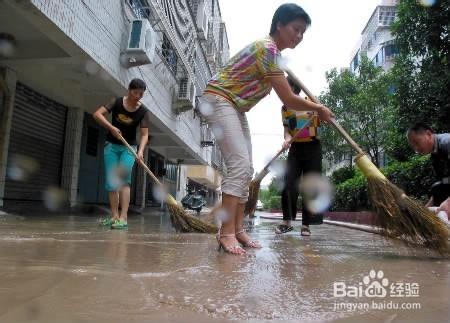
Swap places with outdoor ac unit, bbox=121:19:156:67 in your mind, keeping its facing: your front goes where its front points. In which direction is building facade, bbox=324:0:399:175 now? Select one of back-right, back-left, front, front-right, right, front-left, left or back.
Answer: front-left

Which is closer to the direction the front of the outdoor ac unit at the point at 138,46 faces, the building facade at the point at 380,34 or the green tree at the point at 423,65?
the green tree

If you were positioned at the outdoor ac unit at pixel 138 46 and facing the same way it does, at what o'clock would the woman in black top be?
The woman in black top is roughly at 3 o'clock from the outdoor ac unit.

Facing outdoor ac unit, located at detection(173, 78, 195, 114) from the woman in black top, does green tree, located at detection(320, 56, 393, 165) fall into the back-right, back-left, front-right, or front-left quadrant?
front-right

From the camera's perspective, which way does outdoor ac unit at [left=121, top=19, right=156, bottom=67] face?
to the viewer's right

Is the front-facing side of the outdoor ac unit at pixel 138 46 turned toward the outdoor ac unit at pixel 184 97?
no

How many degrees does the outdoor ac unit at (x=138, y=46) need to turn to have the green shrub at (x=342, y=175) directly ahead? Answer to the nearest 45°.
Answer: approximately 45° to its left

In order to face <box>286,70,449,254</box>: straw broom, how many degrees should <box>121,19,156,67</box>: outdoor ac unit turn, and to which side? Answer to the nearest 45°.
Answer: approximately 90° to its right

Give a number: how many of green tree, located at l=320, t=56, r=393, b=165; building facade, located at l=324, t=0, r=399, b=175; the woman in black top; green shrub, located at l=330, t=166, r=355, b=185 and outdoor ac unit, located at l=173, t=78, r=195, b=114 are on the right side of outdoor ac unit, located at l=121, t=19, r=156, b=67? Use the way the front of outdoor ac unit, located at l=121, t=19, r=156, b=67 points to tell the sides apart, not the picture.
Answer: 1

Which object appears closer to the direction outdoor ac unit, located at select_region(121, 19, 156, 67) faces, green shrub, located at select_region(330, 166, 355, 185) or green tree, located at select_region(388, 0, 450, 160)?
the green tree
